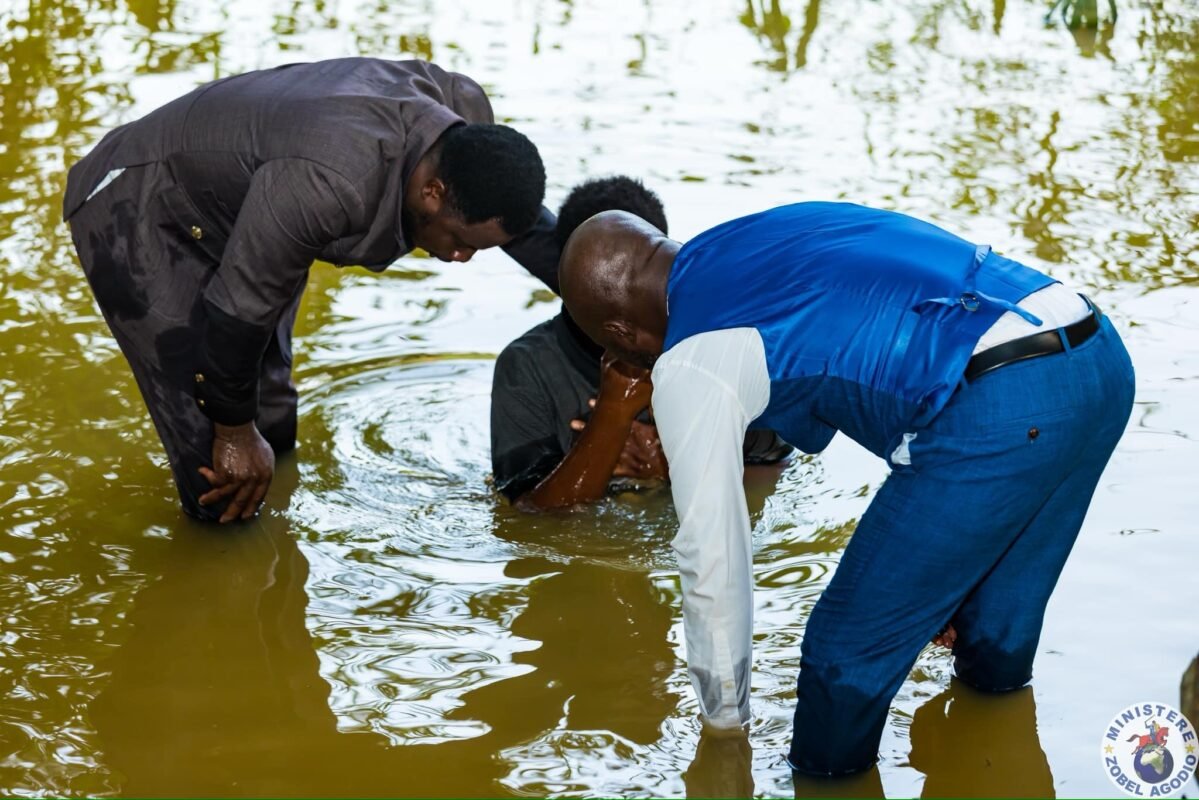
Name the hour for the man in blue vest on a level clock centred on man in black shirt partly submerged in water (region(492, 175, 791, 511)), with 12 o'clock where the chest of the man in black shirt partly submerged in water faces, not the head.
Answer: The man in blue vest is roughly at 11 o'clock from the man in black shirt partly submerged in water.

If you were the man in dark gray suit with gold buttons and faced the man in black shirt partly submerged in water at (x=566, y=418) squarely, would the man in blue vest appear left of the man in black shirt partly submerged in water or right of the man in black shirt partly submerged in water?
right

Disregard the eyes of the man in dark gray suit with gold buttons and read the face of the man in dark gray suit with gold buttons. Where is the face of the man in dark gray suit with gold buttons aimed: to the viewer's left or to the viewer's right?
to the viewer's right

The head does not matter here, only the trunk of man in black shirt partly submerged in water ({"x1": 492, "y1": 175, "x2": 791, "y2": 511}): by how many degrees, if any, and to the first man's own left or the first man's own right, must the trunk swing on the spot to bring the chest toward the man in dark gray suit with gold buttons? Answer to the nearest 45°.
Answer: approximately 90° to the first man's own right

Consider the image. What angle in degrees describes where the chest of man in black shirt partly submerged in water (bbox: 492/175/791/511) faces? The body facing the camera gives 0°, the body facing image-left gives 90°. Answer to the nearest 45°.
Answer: approximately 0°

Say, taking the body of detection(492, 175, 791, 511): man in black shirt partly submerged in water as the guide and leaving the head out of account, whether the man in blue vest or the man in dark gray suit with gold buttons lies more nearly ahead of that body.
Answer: the man in blue vest
